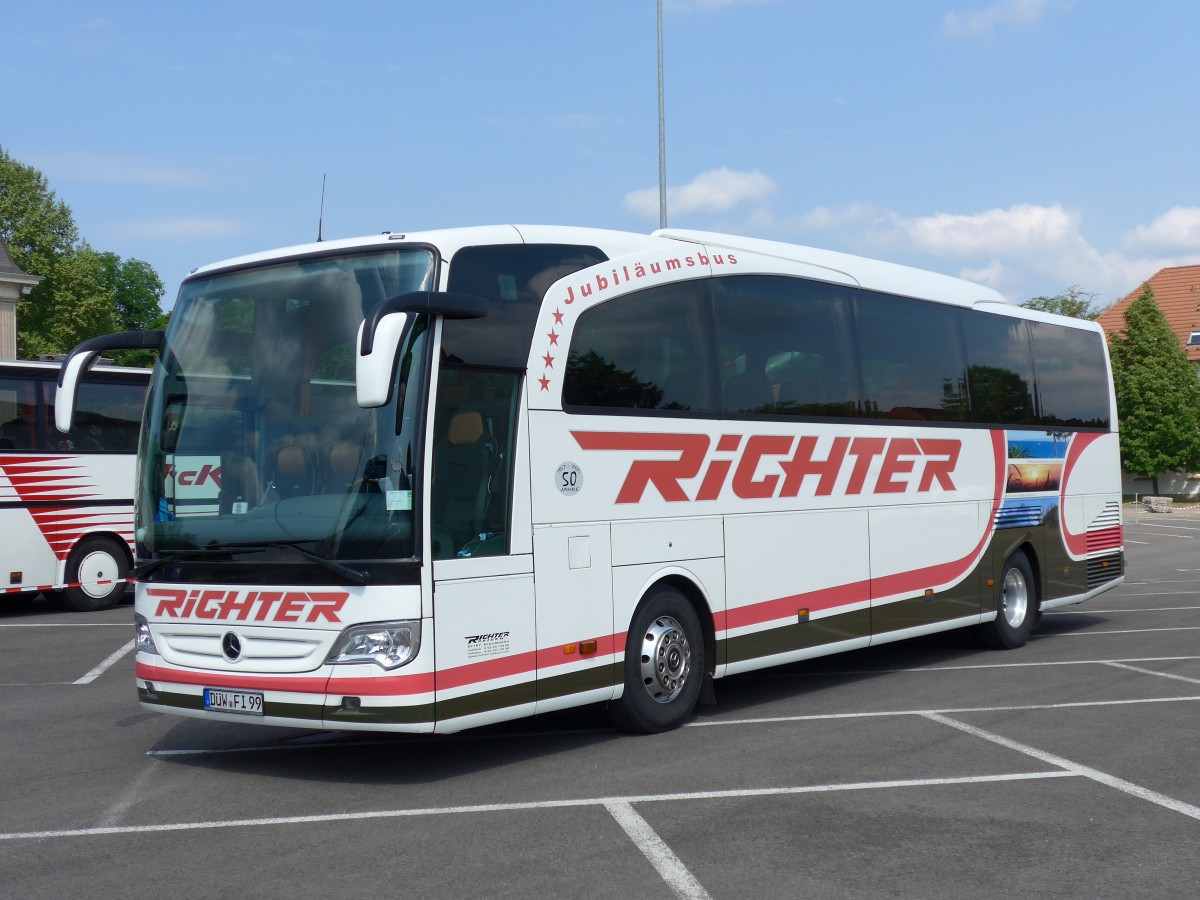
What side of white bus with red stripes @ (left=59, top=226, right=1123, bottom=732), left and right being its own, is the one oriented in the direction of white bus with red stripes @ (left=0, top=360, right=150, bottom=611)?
right

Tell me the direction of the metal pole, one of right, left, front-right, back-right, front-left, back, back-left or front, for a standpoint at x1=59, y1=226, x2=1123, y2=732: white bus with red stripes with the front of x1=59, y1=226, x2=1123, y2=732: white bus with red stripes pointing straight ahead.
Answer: back-right

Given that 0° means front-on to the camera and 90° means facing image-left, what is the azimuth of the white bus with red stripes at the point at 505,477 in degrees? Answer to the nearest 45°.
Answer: approximately 45°
